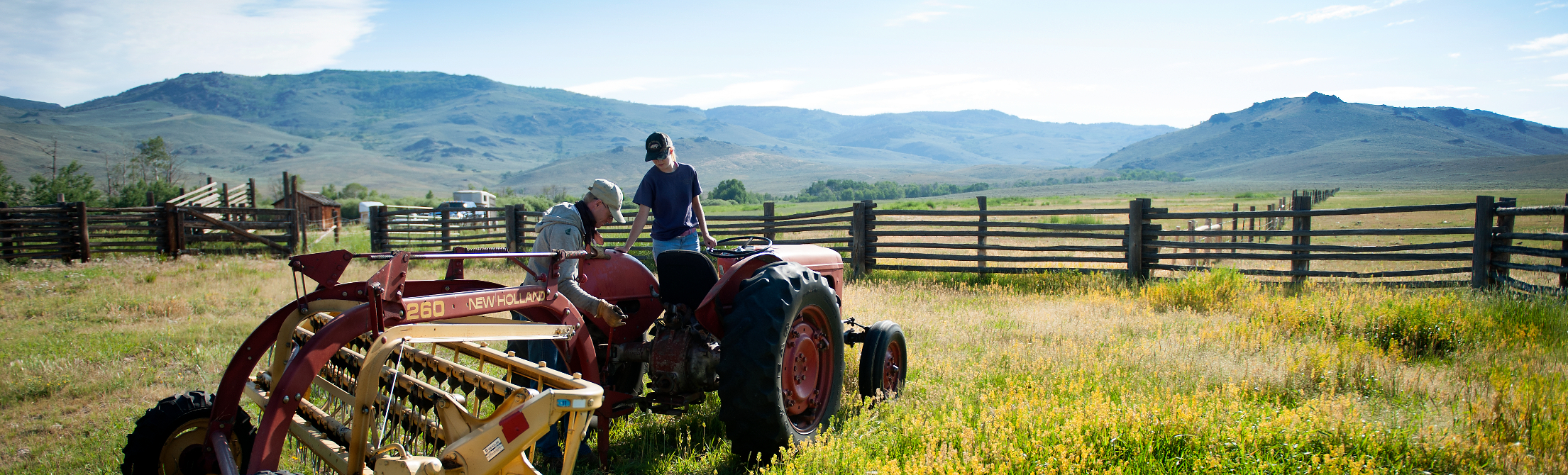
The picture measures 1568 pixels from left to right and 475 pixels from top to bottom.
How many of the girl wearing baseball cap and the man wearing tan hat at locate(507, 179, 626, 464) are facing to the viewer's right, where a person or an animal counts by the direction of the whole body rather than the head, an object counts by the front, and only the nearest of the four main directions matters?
1

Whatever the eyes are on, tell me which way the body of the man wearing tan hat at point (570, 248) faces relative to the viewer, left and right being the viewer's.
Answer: facing to the right of the viewer

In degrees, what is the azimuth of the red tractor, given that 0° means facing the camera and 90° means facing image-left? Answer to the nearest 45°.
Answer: approximately 225°

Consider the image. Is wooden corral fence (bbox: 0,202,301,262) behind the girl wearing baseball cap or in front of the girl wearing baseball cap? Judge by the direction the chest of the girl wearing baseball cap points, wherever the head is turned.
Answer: behind

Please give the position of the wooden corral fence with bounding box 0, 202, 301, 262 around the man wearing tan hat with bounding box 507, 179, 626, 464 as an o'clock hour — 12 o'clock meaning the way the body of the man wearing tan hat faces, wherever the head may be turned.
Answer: The wooden corral fence is roughly at 8 o'clock from the man wearing tan hat.

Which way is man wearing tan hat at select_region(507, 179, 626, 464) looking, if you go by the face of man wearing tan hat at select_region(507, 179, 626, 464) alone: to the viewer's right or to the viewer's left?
to the viewer's right

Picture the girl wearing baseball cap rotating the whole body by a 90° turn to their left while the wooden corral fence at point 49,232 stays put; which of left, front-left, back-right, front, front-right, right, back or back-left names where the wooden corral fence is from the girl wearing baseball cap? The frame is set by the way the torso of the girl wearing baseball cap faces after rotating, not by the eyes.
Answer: back-left

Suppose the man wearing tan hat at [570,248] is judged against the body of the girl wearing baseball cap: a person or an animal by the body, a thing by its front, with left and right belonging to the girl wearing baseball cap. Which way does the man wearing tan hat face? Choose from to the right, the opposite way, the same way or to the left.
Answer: to the left

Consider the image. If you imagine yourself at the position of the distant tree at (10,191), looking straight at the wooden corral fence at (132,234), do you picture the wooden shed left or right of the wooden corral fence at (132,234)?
left

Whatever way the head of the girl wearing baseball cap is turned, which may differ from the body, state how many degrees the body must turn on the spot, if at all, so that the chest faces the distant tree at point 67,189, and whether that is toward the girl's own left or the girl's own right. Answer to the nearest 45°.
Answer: approximately 135° to the girl's own right

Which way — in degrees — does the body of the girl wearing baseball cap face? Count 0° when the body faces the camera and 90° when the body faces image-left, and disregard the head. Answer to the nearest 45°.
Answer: approximately 0°
